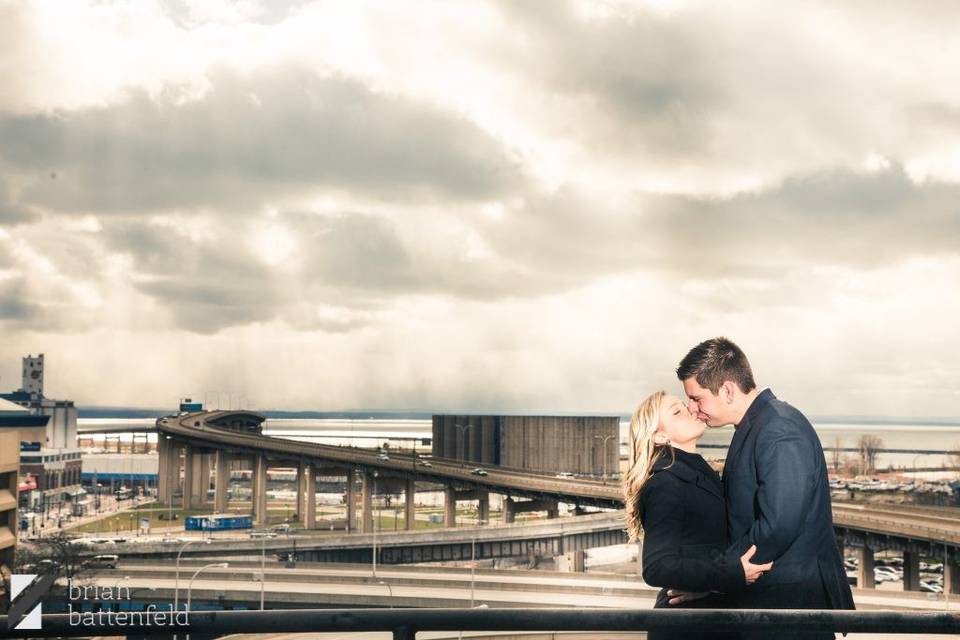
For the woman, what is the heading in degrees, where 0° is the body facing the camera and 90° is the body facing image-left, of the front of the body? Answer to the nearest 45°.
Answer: approximately 270°

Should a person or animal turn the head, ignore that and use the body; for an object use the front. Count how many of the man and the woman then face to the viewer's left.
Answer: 1

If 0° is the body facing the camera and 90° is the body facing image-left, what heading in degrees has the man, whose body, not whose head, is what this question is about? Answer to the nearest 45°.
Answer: approximately 90°

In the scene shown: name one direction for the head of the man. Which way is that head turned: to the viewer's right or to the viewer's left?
to the viewer's left

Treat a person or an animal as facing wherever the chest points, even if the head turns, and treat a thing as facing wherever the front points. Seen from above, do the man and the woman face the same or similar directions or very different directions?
very different directions

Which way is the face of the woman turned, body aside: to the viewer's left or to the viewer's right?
to the viewer's right
